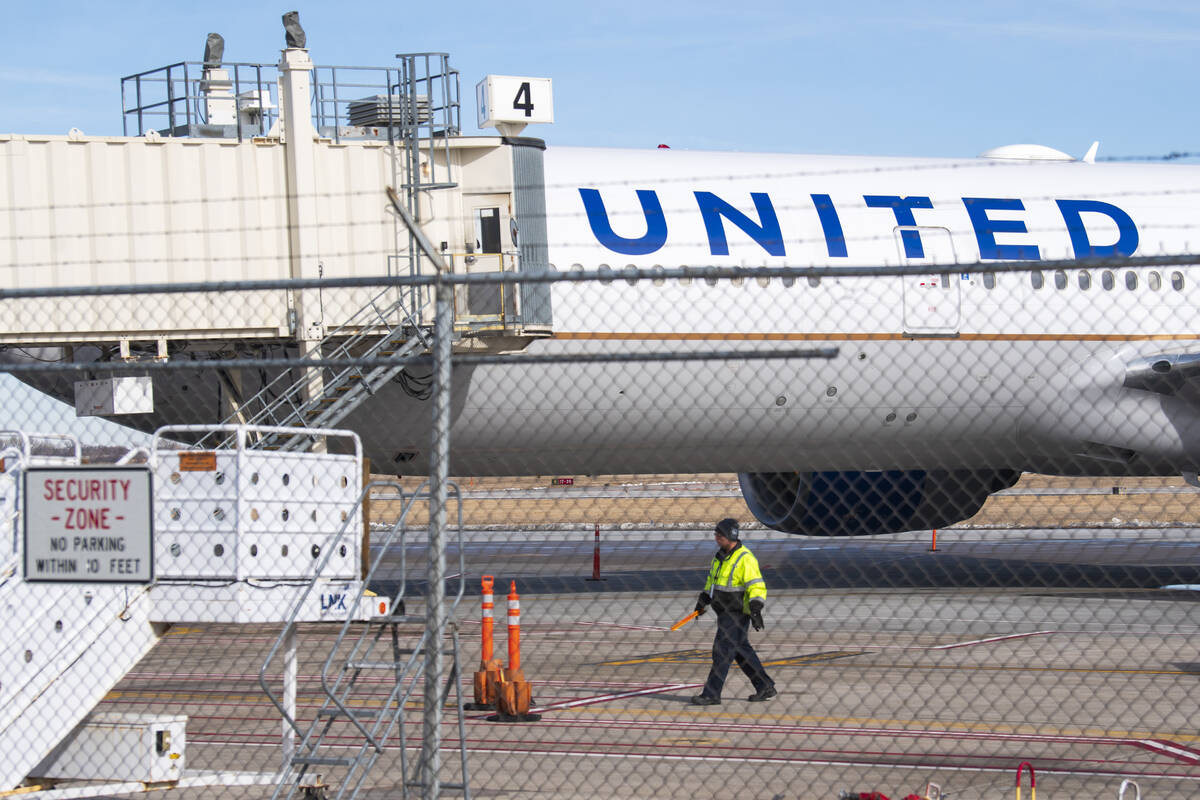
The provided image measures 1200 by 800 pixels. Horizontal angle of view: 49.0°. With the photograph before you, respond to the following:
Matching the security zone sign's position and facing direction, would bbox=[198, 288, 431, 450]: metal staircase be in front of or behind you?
behind

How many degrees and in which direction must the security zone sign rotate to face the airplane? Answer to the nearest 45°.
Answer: approximately 135° to its left

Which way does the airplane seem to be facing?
to the viewer's left

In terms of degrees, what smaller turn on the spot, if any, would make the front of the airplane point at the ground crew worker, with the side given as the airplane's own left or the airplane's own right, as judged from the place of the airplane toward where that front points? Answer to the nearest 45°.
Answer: approximately 90° to the airplane's own left

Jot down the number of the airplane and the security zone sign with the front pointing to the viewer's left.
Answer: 1

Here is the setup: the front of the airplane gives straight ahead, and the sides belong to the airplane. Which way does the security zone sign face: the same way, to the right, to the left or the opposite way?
to the left
